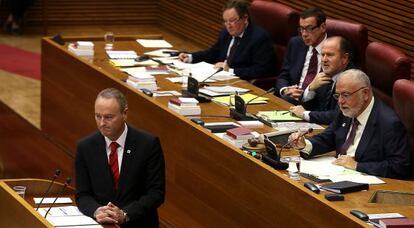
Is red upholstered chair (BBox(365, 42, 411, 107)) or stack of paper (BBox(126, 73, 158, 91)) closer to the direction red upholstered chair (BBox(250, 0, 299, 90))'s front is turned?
the stack of paper

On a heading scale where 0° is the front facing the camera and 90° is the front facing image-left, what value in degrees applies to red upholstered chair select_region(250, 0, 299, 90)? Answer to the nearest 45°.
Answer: approximately 45°

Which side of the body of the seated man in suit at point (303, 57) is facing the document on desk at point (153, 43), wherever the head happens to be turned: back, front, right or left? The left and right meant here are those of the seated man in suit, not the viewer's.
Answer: right

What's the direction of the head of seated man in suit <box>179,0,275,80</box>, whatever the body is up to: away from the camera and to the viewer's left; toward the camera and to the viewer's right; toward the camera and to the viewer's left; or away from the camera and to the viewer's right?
toward the camera and to the viewer's left

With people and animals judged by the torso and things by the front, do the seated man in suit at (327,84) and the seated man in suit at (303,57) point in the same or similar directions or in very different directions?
same or similar directions

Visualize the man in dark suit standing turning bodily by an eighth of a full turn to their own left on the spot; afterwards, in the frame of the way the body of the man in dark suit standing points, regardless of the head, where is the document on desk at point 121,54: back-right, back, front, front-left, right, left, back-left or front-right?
back

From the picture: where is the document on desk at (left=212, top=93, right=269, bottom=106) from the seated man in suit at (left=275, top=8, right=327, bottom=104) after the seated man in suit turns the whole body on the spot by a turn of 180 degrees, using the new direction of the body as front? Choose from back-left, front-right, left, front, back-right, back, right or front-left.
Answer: back

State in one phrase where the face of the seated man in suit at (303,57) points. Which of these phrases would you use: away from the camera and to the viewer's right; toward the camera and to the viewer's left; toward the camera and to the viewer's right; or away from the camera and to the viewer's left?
toward the camera and to the viewer's left

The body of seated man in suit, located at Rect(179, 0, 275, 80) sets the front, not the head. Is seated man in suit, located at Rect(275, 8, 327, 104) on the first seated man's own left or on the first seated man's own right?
on the first seated man's own left

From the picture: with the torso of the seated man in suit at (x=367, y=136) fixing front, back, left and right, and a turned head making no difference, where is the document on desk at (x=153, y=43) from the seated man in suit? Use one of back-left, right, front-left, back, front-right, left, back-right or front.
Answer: right

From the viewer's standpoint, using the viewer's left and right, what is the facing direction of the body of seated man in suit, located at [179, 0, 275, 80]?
facing the viewer and to the left of the viewer

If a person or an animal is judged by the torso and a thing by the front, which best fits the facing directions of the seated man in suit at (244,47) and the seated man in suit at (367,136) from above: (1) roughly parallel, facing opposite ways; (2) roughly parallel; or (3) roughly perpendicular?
roughly parallel

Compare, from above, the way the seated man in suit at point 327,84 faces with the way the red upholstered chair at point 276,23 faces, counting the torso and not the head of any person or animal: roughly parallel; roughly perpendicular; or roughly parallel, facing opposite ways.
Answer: roughly parallel
